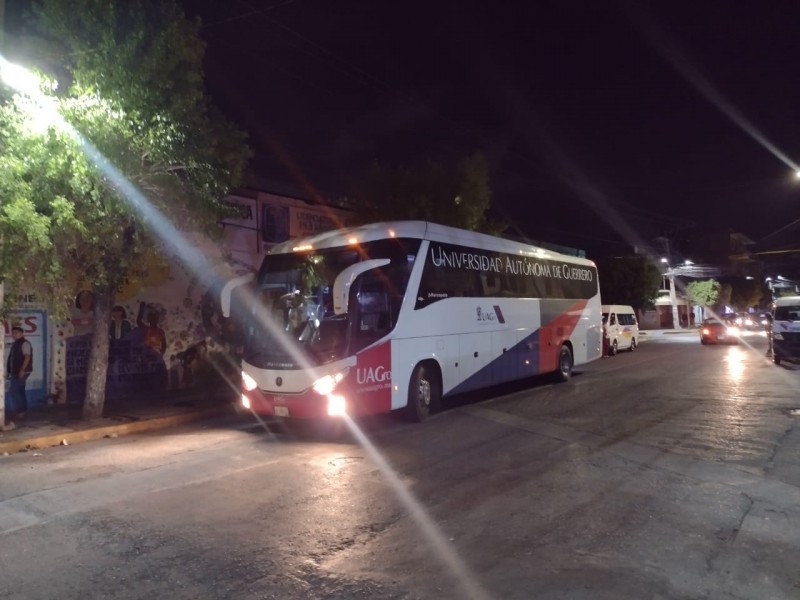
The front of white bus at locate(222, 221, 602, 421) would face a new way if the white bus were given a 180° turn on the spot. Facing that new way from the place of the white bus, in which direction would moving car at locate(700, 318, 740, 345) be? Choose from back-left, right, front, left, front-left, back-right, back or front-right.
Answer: front

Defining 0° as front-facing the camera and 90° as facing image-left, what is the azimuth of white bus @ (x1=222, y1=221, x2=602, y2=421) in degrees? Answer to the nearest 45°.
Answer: approximately 45°

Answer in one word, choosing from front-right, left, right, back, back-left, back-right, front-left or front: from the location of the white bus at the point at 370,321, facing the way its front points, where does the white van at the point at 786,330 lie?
back

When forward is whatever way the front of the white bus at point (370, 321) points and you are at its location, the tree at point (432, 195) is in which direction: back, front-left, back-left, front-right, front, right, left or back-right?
back-right

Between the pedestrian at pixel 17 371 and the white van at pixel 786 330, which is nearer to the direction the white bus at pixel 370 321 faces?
the pedestrian

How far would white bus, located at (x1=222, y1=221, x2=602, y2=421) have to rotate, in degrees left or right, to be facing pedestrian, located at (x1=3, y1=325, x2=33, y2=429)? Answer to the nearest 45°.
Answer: approximately 45° to its right

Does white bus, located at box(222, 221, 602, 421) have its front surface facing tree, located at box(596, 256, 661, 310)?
no
